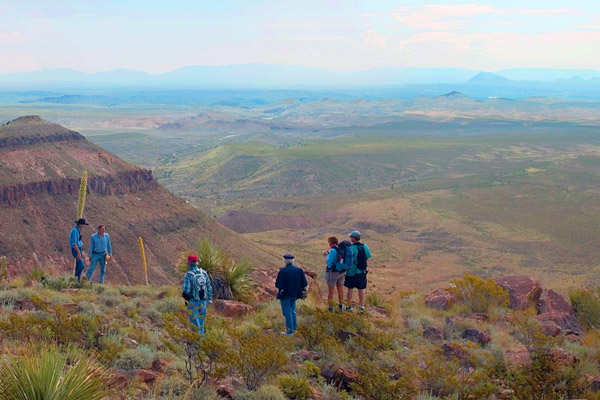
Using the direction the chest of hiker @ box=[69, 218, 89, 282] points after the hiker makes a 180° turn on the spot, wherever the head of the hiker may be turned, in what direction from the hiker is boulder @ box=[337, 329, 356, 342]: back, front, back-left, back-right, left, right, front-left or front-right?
back-left

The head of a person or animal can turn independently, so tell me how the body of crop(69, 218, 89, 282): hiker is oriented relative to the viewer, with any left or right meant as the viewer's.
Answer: facing to the right of the viewer

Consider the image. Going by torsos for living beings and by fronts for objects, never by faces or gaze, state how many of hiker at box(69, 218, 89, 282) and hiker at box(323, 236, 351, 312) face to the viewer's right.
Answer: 1

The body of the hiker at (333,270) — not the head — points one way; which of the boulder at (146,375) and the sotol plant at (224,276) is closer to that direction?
the sotol plant

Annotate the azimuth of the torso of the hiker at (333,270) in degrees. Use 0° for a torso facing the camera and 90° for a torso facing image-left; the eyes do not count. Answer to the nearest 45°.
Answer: approximately 135°

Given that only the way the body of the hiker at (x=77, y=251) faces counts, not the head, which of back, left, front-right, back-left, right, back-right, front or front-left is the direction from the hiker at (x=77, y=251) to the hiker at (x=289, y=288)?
front-right

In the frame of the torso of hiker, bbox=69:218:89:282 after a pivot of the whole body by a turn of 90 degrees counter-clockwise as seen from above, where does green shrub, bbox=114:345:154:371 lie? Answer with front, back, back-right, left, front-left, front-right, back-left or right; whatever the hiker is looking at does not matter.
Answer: back

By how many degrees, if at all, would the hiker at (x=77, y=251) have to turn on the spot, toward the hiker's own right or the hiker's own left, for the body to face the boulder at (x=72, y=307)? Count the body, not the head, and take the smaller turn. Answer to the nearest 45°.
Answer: approximately 90° to the hiker's own right

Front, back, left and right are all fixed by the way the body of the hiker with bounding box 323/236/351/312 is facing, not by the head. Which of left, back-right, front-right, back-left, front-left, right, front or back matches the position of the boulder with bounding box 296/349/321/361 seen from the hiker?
back-left

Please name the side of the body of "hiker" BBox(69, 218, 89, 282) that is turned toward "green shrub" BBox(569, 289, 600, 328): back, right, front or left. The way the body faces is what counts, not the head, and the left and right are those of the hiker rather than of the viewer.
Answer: front

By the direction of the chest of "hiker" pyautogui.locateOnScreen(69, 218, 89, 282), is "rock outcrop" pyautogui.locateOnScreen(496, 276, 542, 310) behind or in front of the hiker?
in front
